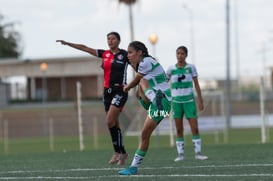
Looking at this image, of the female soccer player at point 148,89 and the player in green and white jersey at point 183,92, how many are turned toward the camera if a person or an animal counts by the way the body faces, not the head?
1

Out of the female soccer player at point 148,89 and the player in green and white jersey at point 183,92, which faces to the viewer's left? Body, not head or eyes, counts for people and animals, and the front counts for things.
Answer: the female soccer player

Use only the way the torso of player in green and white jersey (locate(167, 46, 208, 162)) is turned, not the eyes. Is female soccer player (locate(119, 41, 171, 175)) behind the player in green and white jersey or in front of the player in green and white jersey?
in front

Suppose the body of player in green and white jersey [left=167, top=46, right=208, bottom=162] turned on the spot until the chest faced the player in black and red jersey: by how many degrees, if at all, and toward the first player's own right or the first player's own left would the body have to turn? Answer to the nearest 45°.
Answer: approximately 45° to the first player's own right

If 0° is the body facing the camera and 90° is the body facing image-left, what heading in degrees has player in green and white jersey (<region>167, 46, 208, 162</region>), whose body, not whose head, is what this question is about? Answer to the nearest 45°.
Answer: approximately 0°

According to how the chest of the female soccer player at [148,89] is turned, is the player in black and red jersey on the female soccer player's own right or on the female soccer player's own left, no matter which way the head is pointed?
on the female soccer player's own right

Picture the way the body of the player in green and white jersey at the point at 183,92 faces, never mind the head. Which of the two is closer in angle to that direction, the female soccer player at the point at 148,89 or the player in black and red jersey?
the female soccer player

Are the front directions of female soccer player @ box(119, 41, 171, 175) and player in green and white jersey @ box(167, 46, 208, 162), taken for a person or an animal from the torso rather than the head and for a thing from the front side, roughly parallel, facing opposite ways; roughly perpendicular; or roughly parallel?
roughly perpendicular

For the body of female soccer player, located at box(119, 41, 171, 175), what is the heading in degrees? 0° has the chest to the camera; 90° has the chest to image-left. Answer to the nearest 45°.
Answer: approximately 90°

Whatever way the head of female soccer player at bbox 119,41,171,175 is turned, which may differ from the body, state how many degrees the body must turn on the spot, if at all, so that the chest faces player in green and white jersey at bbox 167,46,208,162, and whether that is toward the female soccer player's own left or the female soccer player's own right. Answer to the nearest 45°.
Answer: approximately 90° to the female soccer player's own right
